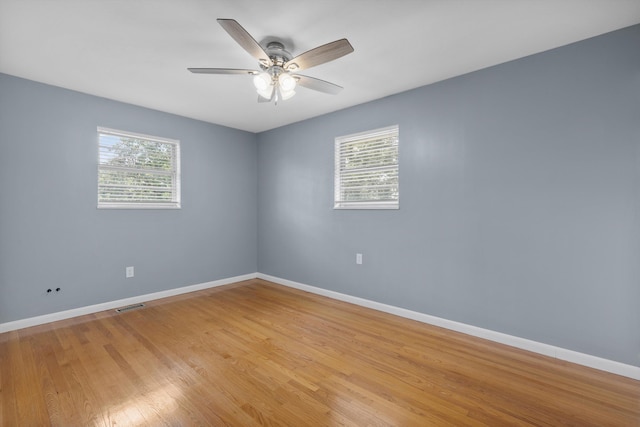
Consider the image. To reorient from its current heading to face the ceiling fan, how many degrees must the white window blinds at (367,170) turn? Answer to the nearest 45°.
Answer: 0° — it already faces it

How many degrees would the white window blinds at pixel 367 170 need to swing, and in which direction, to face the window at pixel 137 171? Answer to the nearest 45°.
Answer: approximately 45° to its right

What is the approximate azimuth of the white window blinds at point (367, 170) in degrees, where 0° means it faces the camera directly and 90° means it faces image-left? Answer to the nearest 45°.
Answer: approximately 45°

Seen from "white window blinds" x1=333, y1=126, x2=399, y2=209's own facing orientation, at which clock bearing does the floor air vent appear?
The floor air vent is roughly at 1 o'clock from the white window blinds.
